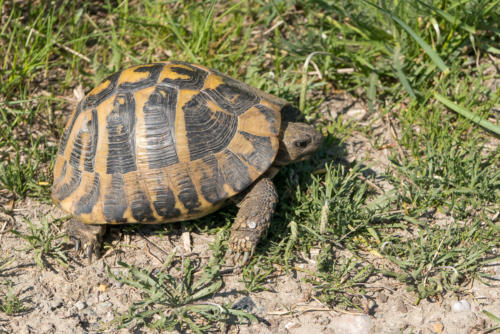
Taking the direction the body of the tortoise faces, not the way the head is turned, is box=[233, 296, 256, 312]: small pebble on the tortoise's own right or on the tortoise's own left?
on the tortoise's own right

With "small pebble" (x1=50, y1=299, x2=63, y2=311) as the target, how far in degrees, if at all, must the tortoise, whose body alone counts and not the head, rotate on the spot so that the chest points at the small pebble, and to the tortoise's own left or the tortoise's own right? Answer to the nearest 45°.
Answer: approximately 135° to the tortoise's own right

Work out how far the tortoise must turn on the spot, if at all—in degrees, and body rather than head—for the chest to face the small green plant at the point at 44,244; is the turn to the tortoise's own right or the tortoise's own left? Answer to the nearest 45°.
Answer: approximately 180°

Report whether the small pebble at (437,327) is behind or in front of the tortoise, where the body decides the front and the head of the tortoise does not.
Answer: in front

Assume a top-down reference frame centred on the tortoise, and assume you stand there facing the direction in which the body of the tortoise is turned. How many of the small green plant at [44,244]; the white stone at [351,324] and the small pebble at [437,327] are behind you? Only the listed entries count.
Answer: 1

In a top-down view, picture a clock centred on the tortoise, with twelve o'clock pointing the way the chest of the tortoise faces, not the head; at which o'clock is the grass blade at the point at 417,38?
The grass blade is roughly at 11 o'clock from the tortoise.

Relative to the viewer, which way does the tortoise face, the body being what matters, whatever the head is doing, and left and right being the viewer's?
facing to the right of the viewer

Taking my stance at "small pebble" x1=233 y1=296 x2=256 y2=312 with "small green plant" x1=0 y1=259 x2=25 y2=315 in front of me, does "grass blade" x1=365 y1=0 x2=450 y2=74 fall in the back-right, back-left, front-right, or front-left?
back-right

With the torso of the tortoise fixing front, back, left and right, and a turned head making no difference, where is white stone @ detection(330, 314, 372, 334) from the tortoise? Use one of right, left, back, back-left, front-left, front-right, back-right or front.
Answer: front-right

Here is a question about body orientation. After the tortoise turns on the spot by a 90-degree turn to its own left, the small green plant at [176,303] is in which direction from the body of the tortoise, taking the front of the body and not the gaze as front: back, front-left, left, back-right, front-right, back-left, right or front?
back
